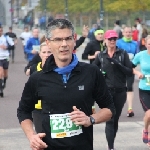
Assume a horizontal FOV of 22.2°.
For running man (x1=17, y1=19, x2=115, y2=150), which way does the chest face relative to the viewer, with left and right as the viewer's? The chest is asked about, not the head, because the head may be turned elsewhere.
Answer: facing the viewer
